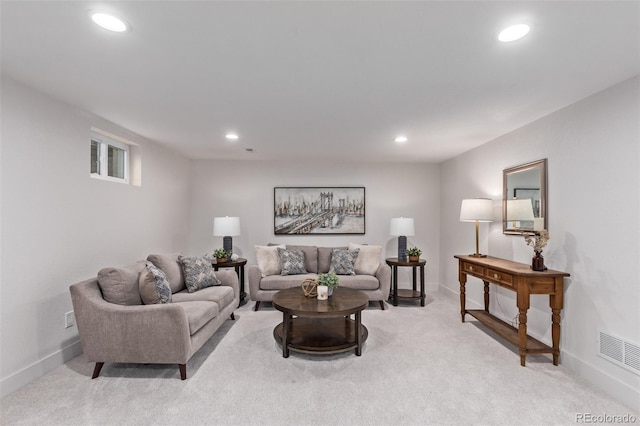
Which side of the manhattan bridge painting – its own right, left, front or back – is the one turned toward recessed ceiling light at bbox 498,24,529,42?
front

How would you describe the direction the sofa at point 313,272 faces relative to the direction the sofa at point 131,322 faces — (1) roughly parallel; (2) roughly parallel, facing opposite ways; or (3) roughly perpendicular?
roughly perpendicular

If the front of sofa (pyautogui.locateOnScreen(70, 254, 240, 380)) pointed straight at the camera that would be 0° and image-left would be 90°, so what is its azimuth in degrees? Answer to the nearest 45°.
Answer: approximately 315°

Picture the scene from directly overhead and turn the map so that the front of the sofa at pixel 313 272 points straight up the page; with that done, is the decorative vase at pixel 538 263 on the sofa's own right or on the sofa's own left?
on the sofa's own left

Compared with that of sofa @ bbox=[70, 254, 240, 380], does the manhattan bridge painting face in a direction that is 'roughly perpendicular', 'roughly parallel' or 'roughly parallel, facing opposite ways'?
roughly perpendicular

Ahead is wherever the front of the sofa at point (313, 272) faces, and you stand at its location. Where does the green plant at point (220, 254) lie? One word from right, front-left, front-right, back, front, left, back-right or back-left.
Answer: right

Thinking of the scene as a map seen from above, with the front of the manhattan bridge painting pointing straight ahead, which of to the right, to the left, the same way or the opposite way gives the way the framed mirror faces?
to the right

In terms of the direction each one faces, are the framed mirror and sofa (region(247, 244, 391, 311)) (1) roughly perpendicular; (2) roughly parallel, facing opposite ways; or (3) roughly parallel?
roughly perpendicular

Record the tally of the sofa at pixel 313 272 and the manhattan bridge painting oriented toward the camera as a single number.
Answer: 2
